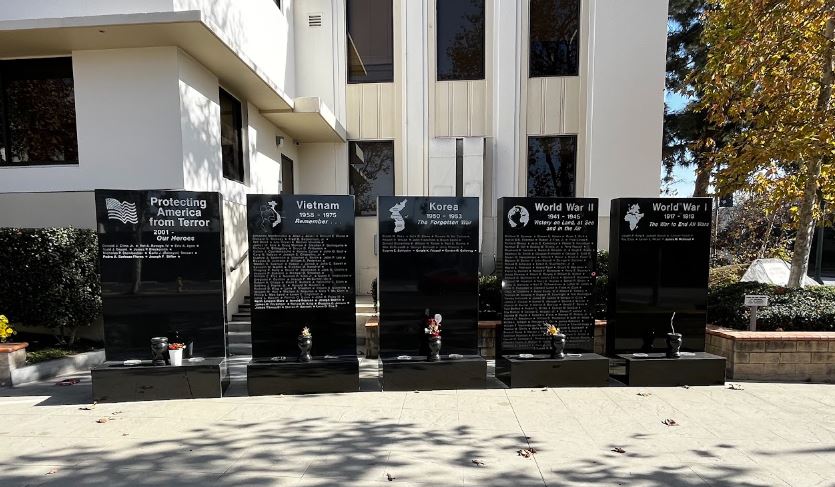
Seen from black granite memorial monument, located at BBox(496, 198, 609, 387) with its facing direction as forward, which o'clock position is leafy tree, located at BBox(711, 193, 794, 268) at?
The leafy tree is roughly at 7 o'clock from the black granite memorial monument.

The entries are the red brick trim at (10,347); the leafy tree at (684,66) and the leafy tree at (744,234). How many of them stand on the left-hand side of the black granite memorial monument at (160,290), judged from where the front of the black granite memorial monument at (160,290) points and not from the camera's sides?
2

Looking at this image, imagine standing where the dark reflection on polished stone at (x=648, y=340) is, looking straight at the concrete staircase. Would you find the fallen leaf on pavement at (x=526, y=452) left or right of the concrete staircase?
left

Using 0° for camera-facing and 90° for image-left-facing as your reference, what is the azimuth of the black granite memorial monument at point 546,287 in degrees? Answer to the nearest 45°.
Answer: approximately 0°

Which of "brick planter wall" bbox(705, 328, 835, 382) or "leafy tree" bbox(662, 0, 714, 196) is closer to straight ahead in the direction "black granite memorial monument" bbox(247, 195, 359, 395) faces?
the brick planter wall

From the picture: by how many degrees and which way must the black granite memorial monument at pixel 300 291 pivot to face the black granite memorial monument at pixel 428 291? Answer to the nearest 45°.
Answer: approximately 90° to its left

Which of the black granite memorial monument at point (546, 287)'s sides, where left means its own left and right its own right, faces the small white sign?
left

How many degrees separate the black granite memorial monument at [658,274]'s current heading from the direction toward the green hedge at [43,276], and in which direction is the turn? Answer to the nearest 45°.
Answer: approximately 45° to its right

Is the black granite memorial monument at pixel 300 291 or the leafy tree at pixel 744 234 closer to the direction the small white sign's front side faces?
the black granite memorial monument

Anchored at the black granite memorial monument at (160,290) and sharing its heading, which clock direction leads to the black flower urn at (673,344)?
The black flower urn is roughly at 10 o'clock from the black granite memorial monument.
